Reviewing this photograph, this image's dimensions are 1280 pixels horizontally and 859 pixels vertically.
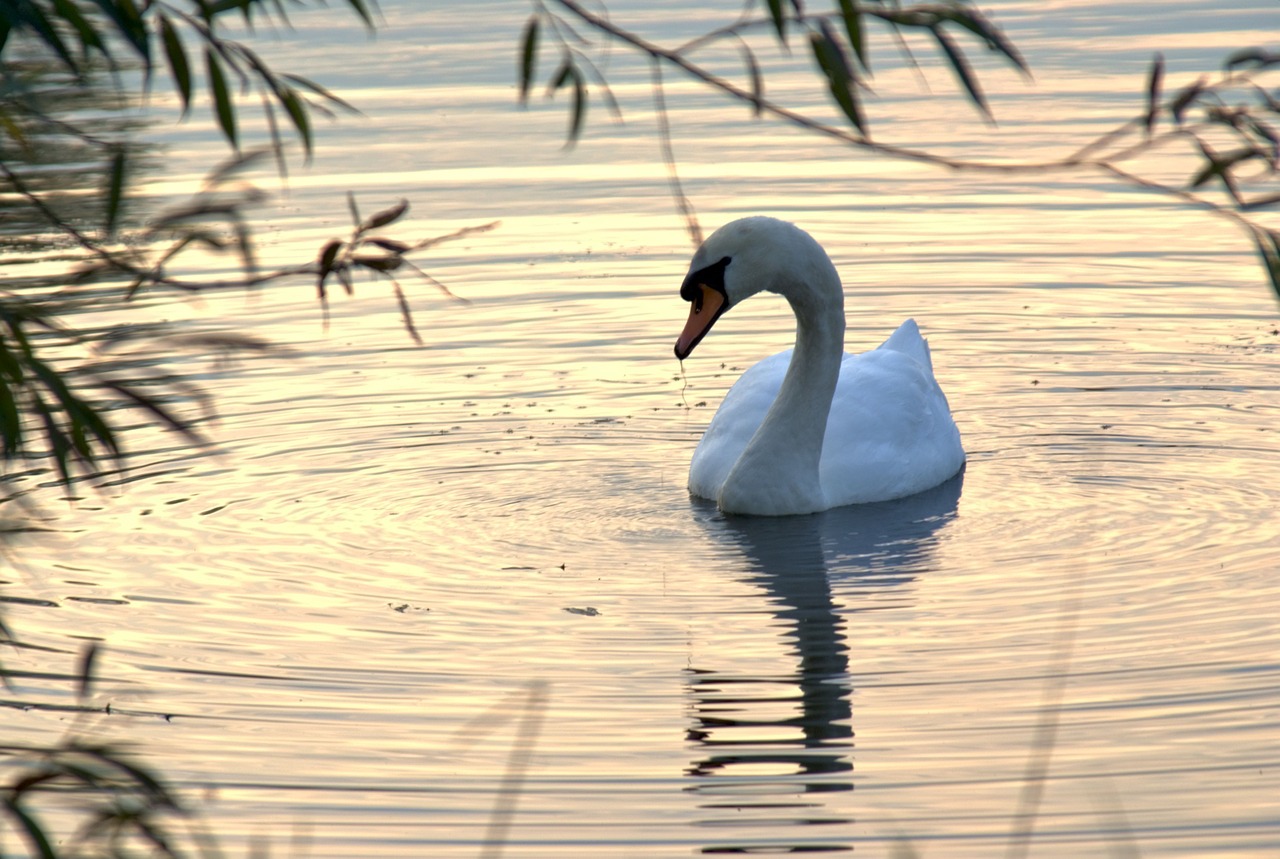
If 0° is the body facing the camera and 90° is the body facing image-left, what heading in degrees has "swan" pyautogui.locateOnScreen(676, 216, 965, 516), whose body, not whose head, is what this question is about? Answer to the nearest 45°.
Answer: approximately 45°
